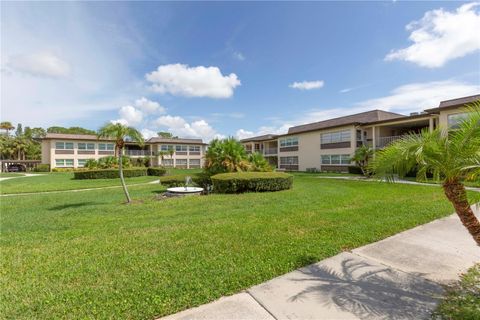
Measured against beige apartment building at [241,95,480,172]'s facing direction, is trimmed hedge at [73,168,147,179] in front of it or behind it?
in front

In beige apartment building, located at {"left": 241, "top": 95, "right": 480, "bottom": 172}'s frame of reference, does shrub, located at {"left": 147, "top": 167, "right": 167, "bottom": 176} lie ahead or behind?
ahead

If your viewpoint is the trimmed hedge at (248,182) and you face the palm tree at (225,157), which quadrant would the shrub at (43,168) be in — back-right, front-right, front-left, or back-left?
front-left

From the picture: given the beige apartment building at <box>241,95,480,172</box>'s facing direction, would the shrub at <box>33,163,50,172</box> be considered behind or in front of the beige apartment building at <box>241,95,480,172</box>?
in front

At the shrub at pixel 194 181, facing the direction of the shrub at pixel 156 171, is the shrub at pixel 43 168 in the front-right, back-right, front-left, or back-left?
front-left

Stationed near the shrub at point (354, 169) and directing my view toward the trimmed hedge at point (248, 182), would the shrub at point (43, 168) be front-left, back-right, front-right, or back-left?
front-right

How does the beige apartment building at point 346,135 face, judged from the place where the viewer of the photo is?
facing the viewer and to the left of the viewer

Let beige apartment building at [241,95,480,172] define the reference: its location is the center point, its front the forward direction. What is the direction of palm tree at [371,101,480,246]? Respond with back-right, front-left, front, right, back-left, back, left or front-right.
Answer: front-left
